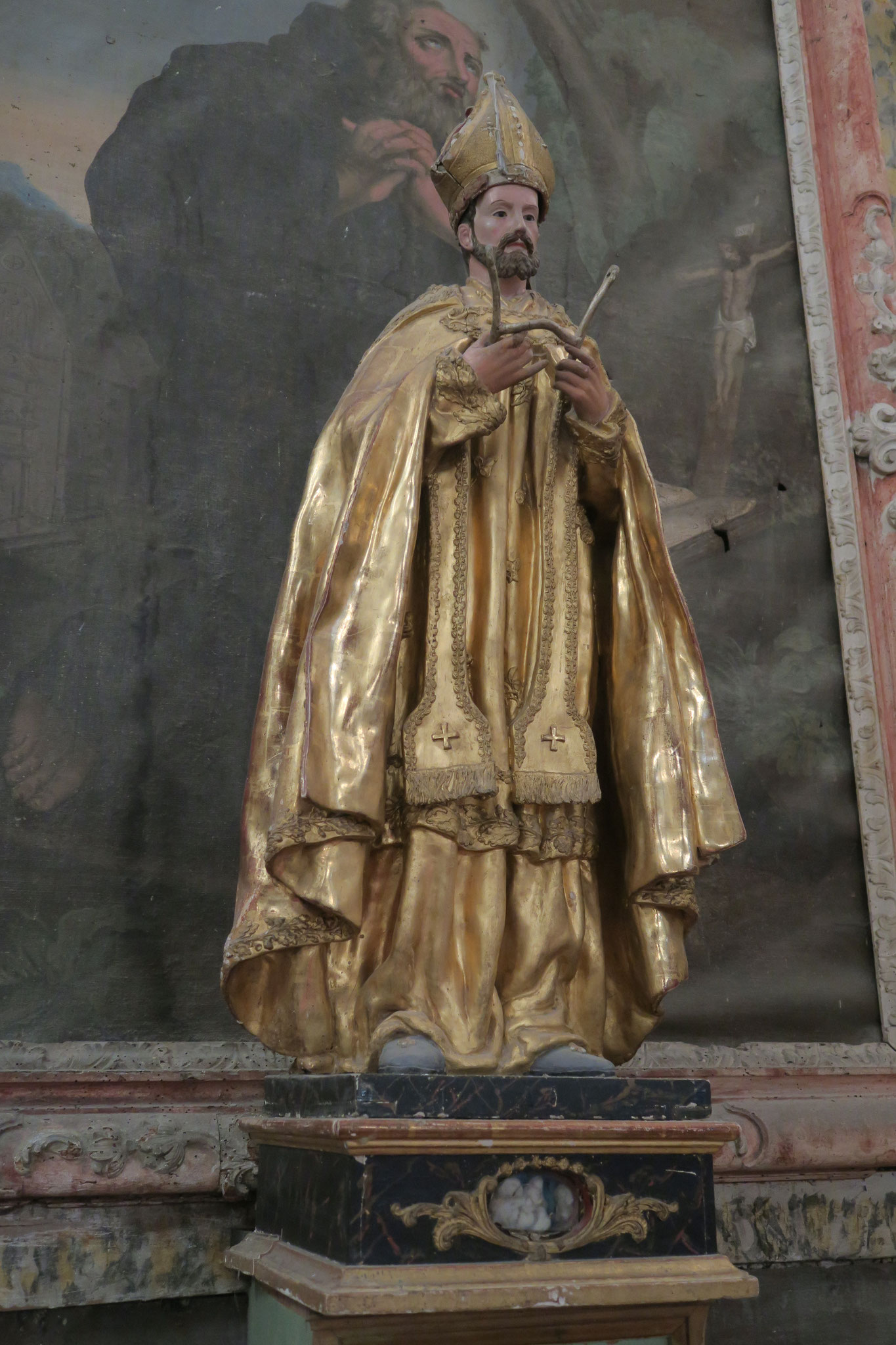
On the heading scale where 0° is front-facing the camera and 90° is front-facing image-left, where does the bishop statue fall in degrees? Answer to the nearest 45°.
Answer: approximately 0°
